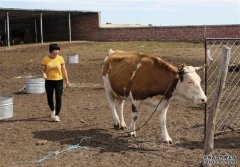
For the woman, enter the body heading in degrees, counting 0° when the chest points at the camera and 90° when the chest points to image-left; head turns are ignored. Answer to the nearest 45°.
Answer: approximately 0°

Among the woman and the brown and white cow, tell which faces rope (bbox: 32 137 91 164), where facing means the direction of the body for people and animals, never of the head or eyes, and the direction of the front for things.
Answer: the woman

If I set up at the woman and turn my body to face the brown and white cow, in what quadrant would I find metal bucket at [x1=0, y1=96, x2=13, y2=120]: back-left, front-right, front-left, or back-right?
back-right

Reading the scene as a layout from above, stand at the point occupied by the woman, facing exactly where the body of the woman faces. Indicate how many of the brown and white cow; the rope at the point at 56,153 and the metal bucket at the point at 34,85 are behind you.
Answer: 1

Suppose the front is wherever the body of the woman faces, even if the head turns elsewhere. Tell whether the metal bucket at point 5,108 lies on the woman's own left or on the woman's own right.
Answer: on the woman's own right

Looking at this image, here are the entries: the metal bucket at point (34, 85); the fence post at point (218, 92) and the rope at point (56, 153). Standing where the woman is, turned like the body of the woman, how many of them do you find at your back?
1

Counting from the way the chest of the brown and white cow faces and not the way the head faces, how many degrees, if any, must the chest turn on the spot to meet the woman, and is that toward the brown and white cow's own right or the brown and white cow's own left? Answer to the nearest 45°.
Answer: approximately 180°

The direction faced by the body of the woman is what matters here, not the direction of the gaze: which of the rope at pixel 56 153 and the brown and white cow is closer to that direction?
the rope

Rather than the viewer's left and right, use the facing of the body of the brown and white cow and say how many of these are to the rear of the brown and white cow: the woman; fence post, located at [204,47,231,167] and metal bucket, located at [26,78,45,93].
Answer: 2

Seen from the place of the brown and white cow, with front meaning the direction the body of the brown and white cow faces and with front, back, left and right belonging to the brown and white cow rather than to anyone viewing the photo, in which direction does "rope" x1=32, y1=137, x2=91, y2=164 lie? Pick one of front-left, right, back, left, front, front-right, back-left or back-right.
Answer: right

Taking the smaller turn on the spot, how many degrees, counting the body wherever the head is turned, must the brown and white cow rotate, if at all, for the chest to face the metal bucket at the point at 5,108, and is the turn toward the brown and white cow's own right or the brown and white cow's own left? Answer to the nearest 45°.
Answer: approximately 180°

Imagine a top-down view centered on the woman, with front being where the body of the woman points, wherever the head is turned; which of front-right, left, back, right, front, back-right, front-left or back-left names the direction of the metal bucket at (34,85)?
back

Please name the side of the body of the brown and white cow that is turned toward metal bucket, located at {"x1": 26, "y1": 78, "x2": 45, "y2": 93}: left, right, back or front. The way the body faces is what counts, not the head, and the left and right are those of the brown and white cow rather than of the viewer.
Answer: back
